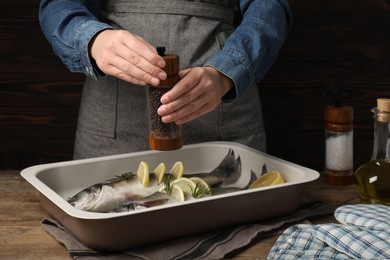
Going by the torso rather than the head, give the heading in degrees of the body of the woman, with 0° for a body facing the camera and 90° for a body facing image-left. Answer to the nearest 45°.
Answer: approximately 0°

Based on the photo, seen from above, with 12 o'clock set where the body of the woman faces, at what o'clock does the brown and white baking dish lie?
The brown and white baking dish is roughly at 12 o'clock from the woman.
